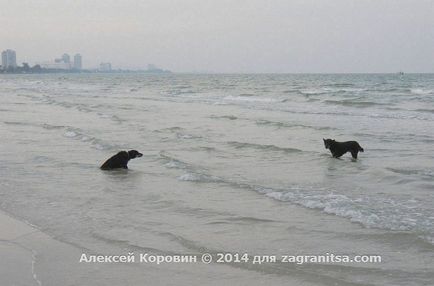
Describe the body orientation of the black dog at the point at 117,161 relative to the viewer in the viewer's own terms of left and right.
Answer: facing to the right of the viewer

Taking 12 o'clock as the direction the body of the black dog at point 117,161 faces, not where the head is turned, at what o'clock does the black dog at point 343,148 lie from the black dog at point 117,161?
the black dog at point 343,148 is roughly at 12 o'clock from the black dog at point 117,161.
